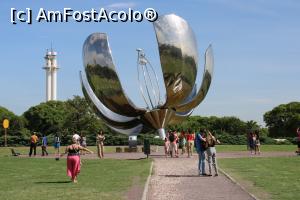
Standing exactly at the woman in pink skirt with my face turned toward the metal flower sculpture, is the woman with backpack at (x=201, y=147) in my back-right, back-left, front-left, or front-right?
front-right

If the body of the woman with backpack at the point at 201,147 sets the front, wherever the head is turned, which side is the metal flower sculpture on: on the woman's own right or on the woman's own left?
on the woman's own left
